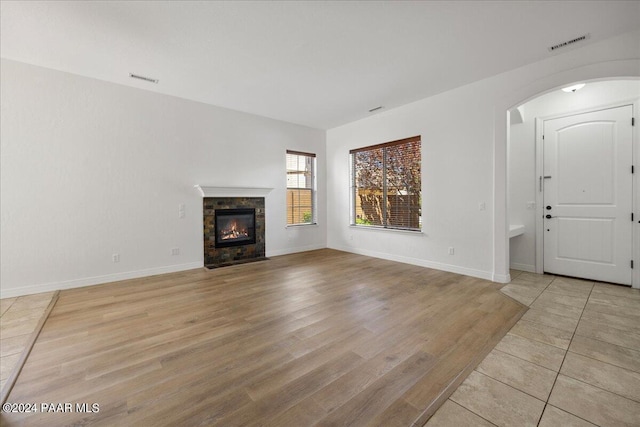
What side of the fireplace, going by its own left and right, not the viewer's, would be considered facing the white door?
front

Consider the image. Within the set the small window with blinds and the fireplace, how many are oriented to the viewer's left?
0

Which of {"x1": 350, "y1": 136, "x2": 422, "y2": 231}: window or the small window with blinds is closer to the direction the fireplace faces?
the window

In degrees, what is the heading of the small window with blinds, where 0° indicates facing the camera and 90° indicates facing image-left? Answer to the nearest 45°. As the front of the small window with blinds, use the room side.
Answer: approximately 315°

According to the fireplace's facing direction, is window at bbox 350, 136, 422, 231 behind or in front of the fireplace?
in front

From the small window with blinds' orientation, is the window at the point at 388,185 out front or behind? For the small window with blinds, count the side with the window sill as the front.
out front

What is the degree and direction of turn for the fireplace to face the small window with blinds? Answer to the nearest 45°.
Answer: approximately 90° to its left

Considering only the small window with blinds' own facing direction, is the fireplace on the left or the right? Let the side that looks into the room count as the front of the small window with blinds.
on its right

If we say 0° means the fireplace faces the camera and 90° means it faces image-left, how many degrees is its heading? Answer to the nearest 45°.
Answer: approximately 315°

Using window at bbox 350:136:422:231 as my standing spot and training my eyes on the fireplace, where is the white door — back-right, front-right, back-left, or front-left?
back-left
